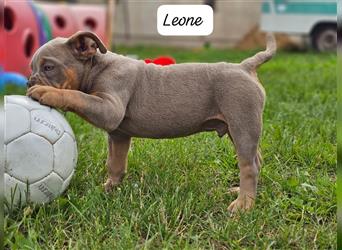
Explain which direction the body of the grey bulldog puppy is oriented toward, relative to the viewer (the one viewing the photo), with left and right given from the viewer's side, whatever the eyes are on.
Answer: facing to the left of the viewer

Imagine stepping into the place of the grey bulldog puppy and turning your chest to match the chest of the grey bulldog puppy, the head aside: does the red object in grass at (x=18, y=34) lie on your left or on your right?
on your right
